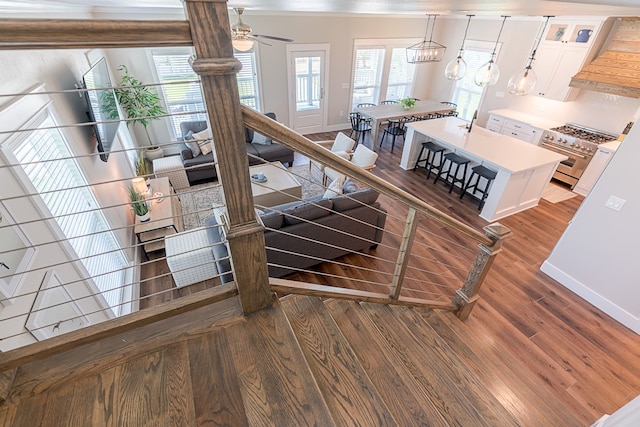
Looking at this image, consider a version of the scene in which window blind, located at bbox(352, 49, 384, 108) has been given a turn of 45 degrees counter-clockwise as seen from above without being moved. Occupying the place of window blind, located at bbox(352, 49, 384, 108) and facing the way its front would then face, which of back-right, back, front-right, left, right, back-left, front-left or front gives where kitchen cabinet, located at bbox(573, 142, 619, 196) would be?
front

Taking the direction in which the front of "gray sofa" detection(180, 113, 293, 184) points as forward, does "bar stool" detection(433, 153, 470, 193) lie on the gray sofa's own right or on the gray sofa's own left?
on the gray sofa's own left

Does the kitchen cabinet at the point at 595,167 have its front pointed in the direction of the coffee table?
yes

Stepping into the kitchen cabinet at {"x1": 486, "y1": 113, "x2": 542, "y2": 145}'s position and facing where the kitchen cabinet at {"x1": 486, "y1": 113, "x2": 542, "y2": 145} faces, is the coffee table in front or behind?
in front

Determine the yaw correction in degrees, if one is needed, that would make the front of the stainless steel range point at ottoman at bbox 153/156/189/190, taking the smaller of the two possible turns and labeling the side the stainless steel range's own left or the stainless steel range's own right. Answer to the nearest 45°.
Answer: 0° — it already faces it

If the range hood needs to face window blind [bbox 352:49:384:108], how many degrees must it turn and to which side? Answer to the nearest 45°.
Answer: approximately 45° to its right

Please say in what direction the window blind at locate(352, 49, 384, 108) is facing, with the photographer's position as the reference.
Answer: facing the viewer

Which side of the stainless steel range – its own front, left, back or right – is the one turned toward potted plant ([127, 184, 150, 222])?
front

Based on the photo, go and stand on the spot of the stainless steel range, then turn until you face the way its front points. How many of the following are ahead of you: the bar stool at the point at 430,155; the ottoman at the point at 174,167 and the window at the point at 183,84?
3

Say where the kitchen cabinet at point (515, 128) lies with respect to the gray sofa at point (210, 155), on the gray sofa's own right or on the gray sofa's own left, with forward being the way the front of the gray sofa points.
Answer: on the gray sofa's own left

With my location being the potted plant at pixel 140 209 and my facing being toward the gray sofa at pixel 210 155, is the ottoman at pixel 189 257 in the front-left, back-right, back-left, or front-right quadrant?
back-right

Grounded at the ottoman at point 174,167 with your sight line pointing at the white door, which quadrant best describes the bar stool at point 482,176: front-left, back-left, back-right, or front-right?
front-right

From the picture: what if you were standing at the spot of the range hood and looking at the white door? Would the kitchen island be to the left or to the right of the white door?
left

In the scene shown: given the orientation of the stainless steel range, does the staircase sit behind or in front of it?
in front

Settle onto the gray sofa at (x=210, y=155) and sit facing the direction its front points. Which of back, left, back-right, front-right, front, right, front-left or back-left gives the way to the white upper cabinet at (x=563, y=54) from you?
left

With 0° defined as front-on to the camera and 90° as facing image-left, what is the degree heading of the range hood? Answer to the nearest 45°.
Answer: approximately 45°

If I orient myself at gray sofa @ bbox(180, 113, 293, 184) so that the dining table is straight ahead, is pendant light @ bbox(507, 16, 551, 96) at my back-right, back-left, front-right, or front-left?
front-right
